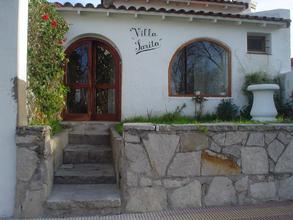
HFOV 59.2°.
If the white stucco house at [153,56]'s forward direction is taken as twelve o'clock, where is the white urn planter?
The white urn planter is roughly at 10 o'clock from the white stucco house.

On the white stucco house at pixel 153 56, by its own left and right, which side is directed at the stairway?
front

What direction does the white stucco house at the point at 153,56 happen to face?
toward the camera

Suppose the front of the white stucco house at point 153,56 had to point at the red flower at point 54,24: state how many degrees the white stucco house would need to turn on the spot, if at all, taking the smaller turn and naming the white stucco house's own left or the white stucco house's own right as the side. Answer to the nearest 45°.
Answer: approximately 45° to the white stucco house's own right

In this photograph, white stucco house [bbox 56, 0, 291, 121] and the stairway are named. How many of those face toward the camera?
2

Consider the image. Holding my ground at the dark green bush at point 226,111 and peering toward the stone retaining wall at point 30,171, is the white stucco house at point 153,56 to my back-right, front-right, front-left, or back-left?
front-right

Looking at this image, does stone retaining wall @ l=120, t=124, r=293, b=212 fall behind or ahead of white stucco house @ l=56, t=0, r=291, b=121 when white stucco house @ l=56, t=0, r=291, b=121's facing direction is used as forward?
ahead

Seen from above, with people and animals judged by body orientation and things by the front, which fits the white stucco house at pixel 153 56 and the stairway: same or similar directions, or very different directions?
same or similar directions

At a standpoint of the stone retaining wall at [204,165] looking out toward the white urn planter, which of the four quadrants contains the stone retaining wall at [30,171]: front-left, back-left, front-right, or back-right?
back-left
